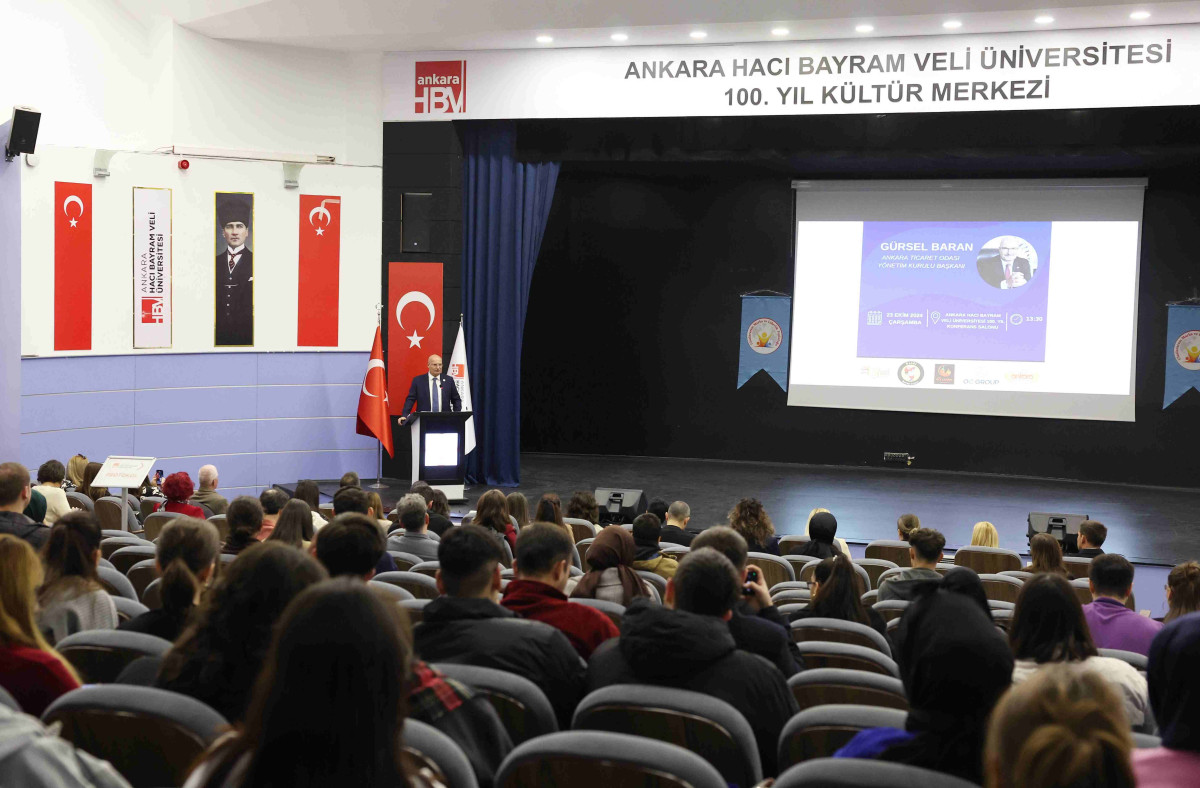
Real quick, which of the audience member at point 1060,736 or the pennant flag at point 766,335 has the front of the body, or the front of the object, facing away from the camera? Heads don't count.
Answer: the audience member

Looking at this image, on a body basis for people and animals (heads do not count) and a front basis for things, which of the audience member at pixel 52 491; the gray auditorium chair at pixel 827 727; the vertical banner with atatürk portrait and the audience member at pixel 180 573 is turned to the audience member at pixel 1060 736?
the vertical banner with atatürk portrait

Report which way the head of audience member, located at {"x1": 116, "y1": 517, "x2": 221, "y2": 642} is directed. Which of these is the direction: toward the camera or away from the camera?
away from the camera

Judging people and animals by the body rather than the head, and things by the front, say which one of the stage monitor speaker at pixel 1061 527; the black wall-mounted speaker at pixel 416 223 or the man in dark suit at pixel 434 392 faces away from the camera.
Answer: the stage monitor speaker at pixel 1061 527

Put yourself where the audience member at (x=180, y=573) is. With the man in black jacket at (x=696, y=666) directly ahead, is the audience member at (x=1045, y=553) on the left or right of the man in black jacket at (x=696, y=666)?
left

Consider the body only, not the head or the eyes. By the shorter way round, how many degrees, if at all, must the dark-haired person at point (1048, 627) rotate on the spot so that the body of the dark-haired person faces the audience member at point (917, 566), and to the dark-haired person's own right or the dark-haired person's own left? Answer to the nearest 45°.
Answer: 0° — they already face them

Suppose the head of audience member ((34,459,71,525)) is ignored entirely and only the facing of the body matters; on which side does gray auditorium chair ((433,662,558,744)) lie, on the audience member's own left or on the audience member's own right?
on the audience member's own right

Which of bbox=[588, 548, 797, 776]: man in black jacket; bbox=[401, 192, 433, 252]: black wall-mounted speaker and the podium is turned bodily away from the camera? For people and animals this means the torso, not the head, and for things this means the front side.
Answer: the man in black jacket

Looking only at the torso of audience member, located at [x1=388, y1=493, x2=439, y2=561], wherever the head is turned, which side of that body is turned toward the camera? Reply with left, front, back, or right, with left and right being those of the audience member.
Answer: back

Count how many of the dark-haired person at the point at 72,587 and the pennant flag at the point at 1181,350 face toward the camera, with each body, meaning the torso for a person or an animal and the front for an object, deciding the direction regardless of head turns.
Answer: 1

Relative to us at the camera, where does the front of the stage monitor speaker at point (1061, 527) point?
facing away from the viewer

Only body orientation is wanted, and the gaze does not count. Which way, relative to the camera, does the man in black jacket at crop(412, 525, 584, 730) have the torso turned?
away from the camera

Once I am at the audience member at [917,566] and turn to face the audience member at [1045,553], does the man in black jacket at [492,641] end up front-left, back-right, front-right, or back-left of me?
back-right

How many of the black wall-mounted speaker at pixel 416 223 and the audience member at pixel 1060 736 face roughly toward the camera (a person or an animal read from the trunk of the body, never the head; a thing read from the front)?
1

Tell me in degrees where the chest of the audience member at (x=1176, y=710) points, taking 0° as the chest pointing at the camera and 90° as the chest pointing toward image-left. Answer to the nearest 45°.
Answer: approximately 180°

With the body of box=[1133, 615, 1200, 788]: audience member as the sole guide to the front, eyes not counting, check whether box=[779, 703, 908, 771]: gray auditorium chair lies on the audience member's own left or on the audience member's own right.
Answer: on the audience member's own left

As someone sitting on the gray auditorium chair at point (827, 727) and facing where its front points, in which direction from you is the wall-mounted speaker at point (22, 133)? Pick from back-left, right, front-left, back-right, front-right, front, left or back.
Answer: front-left

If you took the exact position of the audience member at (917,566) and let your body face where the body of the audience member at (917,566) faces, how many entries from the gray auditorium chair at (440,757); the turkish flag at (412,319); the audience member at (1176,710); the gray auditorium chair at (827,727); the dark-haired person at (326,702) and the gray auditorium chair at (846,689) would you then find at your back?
5

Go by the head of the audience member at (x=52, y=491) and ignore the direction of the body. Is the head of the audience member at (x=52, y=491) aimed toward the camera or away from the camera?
away from the camera

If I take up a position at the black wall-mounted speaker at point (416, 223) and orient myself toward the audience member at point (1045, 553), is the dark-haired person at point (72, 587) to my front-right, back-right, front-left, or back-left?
front-right

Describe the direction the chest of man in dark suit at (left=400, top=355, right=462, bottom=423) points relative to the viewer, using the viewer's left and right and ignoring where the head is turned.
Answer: facing the viewer
